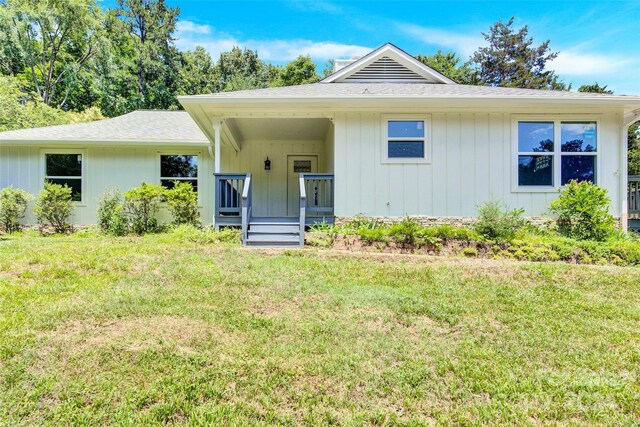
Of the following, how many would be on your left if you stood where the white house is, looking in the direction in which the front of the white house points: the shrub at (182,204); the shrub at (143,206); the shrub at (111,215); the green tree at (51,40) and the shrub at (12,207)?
0

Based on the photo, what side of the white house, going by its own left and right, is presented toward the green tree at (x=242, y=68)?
back

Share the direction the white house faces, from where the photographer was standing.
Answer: facing the viewer

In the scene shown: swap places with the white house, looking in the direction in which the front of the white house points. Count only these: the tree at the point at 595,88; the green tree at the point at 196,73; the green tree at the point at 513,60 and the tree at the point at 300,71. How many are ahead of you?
0

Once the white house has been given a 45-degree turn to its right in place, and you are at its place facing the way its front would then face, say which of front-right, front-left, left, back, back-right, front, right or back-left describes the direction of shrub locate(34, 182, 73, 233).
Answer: front-right

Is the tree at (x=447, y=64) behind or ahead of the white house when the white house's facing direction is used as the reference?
behind

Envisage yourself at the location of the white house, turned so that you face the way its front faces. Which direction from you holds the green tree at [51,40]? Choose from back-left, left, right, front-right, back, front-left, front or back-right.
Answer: back-right

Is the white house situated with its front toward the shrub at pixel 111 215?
no

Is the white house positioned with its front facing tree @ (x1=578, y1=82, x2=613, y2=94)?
no

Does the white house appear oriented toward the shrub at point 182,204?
no

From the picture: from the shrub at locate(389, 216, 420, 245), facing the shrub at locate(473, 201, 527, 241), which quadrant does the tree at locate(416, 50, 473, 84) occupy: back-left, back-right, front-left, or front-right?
front-left
